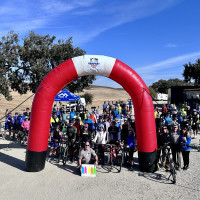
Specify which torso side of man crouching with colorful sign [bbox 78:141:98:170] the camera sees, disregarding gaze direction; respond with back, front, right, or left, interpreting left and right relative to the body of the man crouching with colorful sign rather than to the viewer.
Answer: front

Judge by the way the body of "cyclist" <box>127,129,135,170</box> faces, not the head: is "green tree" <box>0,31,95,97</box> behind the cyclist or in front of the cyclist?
behind

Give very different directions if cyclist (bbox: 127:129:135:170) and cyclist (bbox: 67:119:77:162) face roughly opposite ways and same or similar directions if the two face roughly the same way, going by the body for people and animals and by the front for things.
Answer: same or similar directions

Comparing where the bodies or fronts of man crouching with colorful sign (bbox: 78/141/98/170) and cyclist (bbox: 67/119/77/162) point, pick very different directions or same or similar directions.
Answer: same or similar directions

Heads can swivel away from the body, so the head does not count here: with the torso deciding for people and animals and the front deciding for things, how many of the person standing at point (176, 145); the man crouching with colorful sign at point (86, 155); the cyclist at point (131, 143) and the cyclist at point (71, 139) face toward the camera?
4

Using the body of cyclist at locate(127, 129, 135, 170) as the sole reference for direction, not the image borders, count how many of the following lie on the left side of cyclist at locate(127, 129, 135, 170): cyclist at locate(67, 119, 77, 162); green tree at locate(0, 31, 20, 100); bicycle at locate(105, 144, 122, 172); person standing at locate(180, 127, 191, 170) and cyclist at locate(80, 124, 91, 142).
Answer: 1

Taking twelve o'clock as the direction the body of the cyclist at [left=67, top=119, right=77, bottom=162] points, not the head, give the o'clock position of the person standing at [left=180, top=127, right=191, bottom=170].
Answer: The person standing is roughly at 10 o'clock from the cyclist.

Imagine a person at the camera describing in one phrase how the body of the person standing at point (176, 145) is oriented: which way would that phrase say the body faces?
toward the camera
